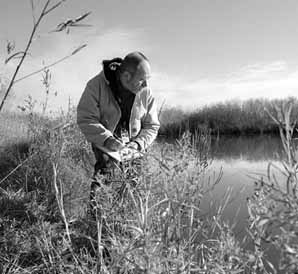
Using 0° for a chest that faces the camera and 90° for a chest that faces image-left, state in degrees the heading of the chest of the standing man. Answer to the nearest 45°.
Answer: approximately 315°

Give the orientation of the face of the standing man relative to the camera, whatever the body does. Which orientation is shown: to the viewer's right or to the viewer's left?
to the viewer's right
